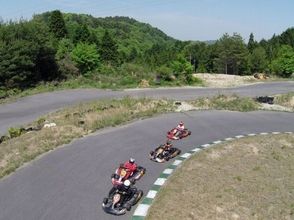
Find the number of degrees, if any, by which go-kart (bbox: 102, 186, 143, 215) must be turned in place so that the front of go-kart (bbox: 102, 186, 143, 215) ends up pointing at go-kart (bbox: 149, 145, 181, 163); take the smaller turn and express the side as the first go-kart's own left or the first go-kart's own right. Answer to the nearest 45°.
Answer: approximately 180°

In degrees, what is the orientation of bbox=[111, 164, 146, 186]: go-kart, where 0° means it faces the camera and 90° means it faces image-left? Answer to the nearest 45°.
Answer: approximately 45°

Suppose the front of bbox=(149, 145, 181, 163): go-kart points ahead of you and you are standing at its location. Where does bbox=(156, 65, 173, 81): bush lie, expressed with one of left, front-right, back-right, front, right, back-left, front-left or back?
back-right

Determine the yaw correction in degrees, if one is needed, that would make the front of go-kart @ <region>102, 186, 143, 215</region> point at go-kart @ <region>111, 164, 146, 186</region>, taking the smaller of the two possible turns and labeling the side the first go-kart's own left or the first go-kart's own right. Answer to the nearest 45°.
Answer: approximately 135° to the first go-kart's own right

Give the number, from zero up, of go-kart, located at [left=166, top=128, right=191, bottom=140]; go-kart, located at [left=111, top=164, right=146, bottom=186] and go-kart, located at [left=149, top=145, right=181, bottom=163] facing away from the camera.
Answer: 0

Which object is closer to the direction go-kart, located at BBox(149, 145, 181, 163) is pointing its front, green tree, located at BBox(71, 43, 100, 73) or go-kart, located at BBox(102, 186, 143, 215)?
the go-kart

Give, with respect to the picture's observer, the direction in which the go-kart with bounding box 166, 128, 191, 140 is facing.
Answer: facing the viewer and to the left of the viewer

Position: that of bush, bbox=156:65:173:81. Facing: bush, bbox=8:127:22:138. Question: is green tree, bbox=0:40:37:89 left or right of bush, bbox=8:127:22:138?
right

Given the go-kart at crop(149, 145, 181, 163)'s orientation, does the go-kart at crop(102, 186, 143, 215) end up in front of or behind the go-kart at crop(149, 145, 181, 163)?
in front

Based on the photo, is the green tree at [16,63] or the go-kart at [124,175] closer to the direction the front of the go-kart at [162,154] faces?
the go-kart

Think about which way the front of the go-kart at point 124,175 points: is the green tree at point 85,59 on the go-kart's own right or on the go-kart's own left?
on the go-kart's own right

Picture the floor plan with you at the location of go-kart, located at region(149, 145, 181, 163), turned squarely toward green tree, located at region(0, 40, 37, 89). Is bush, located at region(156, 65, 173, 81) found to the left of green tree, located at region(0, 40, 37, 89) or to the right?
right

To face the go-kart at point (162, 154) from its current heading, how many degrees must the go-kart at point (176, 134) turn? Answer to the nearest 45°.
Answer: approximately 45° to its left

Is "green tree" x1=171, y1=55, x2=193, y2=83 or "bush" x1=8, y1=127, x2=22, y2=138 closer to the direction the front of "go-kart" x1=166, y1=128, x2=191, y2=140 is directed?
the bush

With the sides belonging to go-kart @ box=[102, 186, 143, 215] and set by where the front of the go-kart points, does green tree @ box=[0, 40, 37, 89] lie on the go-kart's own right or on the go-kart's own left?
on the go-kart's own right

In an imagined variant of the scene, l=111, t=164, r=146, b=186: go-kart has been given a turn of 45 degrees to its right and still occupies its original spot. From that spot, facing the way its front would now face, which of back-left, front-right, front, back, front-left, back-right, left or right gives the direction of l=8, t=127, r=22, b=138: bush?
front-right

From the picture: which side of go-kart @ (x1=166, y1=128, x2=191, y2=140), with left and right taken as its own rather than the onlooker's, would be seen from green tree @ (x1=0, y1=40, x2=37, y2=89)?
right
